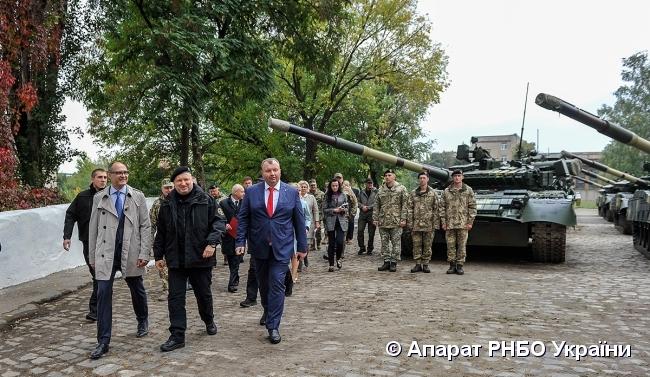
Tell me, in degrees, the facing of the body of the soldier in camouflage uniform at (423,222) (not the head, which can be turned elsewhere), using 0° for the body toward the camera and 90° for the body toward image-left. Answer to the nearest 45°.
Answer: approximately 0°

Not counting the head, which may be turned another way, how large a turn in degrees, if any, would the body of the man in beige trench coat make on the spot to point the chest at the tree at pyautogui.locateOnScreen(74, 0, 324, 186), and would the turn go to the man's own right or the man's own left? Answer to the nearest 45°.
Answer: approximately 180°

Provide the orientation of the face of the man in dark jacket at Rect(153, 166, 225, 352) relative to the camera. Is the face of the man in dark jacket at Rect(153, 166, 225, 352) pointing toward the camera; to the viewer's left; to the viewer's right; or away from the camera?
toward the camera

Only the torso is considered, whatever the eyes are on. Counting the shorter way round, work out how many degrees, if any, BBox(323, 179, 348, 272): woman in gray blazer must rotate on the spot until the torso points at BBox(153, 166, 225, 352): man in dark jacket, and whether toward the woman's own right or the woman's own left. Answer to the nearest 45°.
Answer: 0° — they already face them

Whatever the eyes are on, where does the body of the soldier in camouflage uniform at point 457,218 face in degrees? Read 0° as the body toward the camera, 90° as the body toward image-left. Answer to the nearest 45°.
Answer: approximately 0°

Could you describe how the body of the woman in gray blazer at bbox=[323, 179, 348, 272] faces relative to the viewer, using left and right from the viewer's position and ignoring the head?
facing the viewer

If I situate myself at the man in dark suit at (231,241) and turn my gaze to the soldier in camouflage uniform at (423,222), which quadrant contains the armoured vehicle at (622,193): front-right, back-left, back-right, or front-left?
front-left

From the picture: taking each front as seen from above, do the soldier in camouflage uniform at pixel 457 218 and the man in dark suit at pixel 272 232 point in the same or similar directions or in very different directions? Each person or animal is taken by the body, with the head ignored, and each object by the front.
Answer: same or similar directions

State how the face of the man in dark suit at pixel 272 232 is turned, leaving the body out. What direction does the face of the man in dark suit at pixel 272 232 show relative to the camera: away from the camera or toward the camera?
toward the camera

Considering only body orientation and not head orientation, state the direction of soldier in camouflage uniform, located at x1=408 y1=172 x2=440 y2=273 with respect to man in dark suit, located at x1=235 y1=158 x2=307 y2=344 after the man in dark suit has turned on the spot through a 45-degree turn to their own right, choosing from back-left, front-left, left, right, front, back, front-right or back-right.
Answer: back

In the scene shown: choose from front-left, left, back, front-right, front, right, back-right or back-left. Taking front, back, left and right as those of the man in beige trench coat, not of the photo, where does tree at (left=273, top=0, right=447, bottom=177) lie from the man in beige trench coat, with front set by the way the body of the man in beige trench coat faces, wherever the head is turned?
back-left

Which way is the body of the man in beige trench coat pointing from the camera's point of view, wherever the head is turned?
toward the camera

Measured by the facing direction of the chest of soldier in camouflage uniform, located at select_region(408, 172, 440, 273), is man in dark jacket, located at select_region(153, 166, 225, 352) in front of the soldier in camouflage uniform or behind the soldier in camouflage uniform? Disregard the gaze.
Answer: in front

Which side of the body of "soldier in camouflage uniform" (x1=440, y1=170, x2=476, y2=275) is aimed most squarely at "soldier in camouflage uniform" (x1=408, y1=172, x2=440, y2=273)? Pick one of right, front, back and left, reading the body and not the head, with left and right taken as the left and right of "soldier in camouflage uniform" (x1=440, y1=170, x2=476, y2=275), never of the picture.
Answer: right

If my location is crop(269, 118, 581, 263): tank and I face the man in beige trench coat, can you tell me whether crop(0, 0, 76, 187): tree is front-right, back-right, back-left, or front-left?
front-right

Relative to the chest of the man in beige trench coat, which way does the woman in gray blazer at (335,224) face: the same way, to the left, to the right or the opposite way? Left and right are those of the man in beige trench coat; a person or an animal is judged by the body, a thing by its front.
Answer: the same way

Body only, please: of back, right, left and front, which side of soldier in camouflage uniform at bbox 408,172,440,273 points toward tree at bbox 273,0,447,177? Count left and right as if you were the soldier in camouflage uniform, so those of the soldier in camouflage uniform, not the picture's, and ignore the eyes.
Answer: back

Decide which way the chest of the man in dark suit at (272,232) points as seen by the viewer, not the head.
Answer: toward the camera
